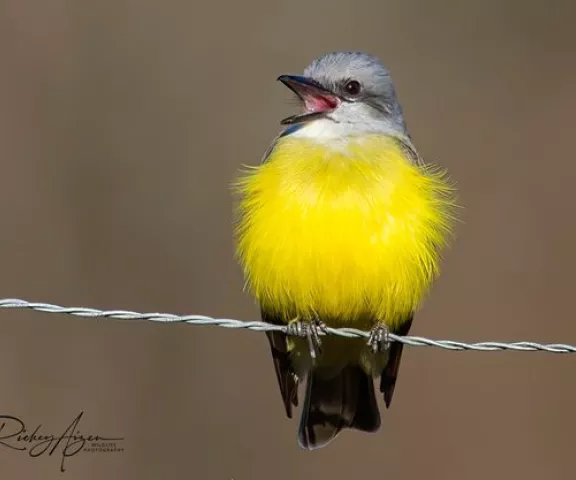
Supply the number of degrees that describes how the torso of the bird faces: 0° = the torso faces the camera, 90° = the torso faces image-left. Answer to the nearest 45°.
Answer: approximately 0°
